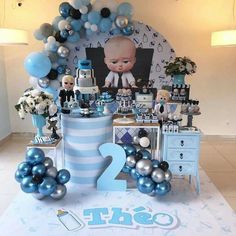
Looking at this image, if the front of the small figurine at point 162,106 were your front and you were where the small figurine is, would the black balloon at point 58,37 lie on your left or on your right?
on your right

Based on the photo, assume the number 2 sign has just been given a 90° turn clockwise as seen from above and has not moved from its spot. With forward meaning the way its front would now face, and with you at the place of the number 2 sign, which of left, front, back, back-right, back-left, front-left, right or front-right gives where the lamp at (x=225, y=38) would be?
back-right

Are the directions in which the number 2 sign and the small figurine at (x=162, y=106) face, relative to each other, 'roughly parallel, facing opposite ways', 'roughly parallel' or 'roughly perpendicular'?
roughly parallel

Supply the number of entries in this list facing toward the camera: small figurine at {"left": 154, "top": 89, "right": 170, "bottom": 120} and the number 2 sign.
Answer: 2

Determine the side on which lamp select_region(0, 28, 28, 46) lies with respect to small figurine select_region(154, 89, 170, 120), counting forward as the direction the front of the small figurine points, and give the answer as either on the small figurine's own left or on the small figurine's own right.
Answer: on the small figurine's own right

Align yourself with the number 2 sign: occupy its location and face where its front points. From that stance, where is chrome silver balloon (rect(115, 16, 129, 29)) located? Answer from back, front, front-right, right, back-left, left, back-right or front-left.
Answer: back

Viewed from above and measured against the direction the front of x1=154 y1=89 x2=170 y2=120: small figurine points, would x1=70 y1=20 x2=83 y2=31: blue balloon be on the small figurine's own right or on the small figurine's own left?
on the small figurine's own right

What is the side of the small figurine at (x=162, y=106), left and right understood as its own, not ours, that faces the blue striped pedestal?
right

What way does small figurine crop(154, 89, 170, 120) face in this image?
toward the camera

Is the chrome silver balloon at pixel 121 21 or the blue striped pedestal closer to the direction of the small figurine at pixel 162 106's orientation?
the blue striped pedestal

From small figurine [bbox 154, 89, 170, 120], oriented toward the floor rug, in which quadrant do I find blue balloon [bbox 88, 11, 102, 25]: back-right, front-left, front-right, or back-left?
back-right

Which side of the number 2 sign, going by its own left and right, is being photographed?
front

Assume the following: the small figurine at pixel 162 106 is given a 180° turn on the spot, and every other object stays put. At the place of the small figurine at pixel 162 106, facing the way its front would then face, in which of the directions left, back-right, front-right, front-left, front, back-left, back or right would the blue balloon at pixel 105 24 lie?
front-left
